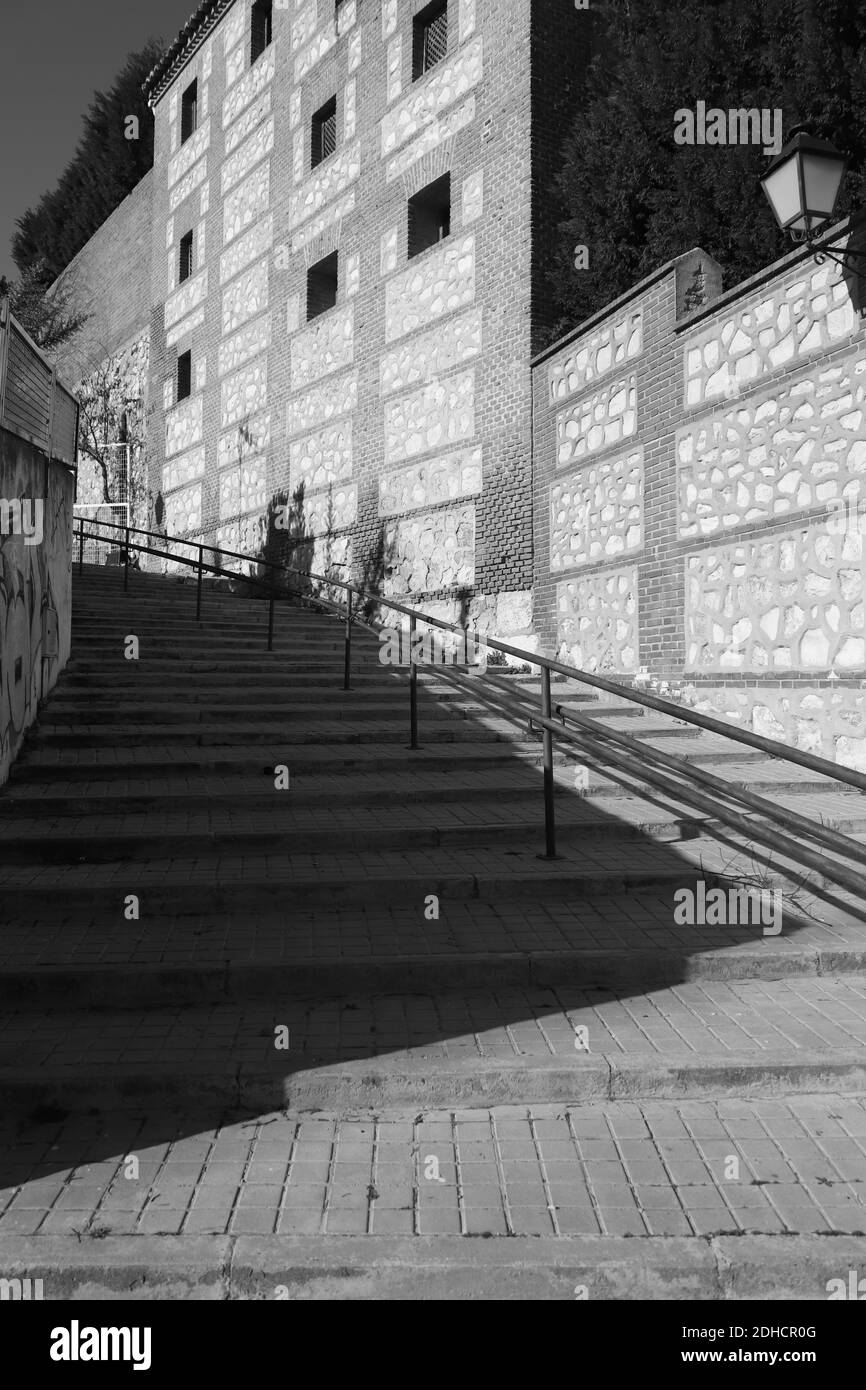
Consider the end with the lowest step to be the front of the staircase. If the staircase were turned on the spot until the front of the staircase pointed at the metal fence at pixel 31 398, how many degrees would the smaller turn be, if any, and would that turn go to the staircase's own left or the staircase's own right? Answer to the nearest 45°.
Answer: approximately 135° to the staircase's own right

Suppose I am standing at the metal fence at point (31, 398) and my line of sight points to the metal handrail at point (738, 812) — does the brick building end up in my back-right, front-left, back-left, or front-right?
back-left

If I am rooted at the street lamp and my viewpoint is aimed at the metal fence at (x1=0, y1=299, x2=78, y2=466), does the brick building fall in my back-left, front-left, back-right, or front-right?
front-right

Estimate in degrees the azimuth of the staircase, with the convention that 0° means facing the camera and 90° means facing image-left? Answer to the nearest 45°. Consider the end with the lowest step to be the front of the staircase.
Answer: approximately 0°

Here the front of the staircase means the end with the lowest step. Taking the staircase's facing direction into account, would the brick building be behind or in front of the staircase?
behind
